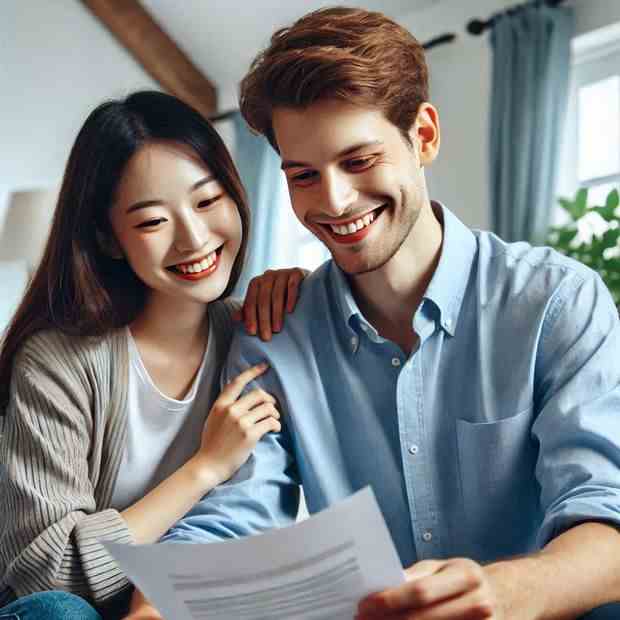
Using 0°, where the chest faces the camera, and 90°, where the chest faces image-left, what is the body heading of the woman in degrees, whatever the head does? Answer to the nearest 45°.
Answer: approximately 315°

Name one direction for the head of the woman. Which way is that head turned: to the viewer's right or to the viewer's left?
to the viewer's right

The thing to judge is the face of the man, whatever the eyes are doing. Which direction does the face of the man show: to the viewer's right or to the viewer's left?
to the viewer's left

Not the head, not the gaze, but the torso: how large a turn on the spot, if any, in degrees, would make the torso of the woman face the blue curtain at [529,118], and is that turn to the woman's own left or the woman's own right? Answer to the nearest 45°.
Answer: approximately 90° to the woman's own left

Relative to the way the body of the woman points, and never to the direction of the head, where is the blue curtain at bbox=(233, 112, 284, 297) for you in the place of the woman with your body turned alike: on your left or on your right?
on your left

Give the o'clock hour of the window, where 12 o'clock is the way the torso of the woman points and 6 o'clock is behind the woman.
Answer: The window is roughly at 9 o'clock from the woman.

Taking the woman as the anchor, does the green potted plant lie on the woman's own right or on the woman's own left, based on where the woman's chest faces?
on the woman's own left
